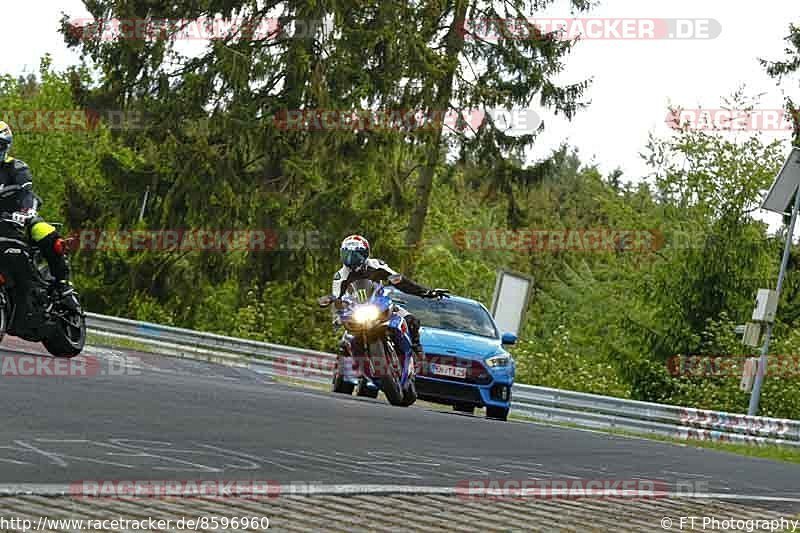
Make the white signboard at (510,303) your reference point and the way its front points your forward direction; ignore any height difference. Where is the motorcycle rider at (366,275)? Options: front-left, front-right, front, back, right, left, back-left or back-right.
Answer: front

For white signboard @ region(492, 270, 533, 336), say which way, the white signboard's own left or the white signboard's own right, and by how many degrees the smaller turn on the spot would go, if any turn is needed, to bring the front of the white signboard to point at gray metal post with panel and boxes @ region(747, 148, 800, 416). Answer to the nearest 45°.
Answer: approximately 45° to the white signboard's own left

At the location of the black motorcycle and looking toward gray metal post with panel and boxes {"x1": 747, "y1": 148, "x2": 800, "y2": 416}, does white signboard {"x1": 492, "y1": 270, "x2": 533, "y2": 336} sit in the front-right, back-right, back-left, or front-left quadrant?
front-left

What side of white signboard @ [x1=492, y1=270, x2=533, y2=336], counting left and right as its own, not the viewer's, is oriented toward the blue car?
front

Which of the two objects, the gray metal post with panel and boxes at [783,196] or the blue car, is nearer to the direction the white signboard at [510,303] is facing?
the blue car

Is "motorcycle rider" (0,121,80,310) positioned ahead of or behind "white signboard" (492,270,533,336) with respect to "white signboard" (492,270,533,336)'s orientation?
ahead

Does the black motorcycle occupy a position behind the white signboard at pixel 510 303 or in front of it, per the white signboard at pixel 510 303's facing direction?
in front

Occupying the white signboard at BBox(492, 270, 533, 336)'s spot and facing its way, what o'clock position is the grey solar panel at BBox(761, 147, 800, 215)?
the grey solar panel at BBox(761, 147, 800, 215) is roughly at 10 o'clock from the white signboard at BBox(492, 270, 533, 336).

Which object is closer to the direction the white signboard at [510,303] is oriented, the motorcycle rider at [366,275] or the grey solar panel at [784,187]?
the motorcycle rider

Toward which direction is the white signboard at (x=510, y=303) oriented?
toward the camera
